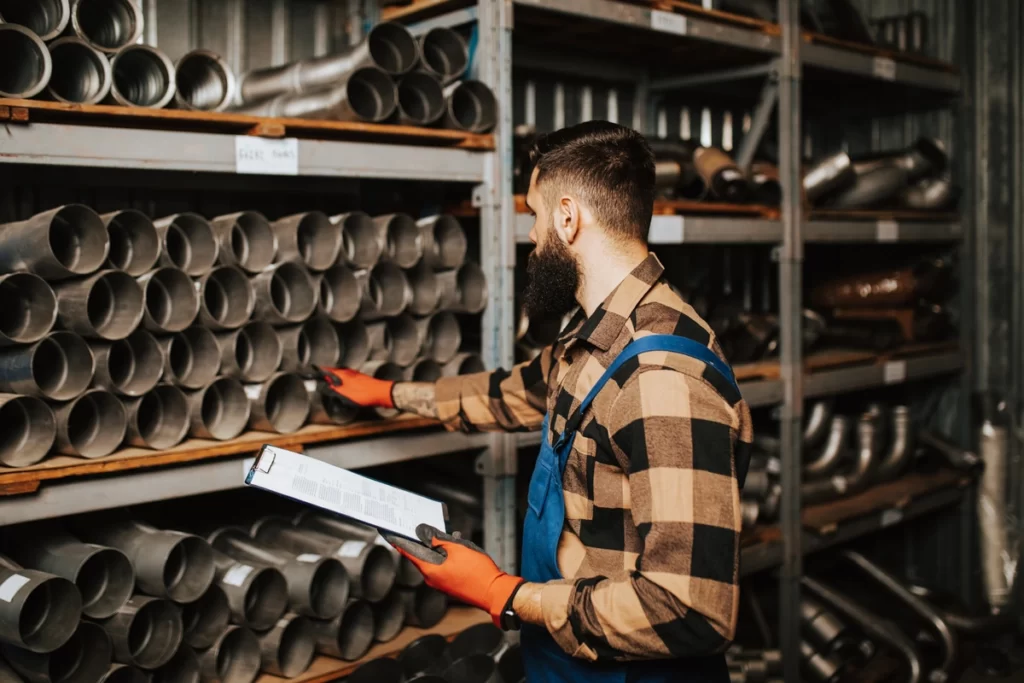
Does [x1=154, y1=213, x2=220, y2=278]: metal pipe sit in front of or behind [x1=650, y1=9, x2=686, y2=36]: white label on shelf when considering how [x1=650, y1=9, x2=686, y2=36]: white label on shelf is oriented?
in front

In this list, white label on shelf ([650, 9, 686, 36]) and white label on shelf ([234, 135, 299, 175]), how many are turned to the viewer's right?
0

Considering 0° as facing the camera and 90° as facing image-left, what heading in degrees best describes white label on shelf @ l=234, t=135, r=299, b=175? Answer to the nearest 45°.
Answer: approximately 0°

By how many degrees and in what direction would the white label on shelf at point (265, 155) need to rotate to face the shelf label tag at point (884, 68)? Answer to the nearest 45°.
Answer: approximately 135° to its left

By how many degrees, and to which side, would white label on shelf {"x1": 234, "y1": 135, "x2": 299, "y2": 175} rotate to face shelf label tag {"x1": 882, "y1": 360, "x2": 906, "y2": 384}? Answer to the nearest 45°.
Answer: approximately 135° to its left
